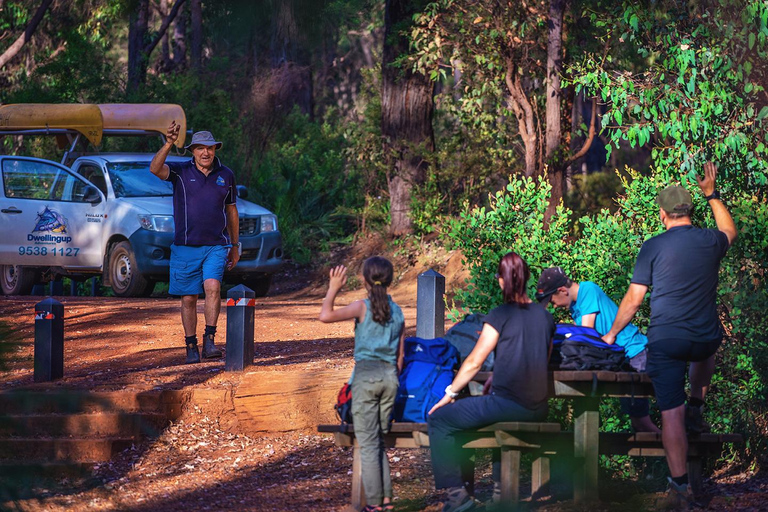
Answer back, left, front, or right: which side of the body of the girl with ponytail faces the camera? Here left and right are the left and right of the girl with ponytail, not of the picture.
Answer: back

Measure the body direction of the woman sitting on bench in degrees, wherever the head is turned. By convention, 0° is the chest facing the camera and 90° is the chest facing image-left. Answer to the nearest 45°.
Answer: approximately 135°

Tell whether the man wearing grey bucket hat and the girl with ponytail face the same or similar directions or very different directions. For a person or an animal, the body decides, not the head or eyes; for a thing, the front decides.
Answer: very different directions

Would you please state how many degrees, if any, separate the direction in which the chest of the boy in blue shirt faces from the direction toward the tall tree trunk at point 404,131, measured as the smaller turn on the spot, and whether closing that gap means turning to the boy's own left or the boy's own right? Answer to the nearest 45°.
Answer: approximately 90° to the boy's own right

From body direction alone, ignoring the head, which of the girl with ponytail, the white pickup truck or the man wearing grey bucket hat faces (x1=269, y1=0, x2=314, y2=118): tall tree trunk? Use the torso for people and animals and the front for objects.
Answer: the girl with ponytail

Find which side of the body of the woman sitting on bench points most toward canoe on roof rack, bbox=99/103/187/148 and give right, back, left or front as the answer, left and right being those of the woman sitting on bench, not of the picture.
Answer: front

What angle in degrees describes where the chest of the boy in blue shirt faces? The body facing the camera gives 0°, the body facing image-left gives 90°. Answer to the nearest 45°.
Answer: approximately 90°

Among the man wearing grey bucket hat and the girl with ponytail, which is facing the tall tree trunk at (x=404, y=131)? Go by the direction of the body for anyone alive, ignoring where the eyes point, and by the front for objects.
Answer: the girl with ponytail

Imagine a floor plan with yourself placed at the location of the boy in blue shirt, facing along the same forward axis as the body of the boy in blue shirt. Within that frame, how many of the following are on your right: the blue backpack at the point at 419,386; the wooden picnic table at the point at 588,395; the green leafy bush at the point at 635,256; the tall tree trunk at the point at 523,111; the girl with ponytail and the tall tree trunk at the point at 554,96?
3

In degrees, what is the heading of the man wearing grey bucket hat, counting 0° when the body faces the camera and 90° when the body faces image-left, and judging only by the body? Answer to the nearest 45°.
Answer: approximately 0°

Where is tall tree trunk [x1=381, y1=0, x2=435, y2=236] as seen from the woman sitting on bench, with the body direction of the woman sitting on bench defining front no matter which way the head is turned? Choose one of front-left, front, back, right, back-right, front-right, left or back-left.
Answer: front-right

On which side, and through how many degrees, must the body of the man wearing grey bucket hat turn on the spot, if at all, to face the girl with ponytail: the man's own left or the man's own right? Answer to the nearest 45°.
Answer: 0° — they already face them

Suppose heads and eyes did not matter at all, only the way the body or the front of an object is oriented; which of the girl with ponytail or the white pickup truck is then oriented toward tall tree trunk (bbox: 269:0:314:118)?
the girl with ponytail

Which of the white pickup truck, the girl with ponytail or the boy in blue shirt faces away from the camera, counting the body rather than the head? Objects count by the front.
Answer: the girl with ponytail

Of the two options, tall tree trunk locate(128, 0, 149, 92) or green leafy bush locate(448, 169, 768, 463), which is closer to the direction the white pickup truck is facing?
the green leafy bush
